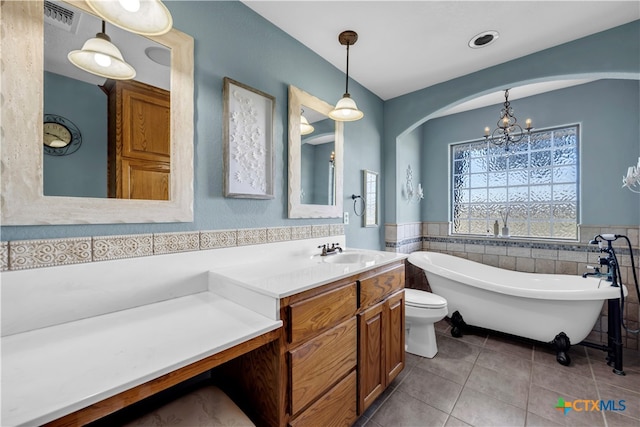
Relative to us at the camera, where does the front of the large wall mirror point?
facing the viewer and to the right of the viewer

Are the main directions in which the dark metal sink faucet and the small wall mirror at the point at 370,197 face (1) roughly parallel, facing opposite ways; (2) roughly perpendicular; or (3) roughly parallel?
roughly parallel

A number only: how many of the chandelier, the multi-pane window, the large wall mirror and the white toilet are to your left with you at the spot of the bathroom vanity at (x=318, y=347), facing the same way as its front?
3

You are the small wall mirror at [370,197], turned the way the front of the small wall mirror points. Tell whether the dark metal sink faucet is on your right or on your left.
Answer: on your right

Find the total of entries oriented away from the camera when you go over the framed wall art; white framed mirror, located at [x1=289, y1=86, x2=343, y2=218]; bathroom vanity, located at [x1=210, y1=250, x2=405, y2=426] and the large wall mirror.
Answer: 0

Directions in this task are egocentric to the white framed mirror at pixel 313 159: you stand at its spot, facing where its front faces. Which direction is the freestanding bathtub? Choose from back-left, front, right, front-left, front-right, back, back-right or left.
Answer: front-left

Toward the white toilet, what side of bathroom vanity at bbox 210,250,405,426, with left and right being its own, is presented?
left

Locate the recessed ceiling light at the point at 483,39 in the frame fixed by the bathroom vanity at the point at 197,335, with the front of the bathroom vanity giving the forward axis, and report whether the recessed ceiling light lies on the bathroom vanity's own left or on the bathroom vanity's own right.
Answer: on the bathroom vanity's own left

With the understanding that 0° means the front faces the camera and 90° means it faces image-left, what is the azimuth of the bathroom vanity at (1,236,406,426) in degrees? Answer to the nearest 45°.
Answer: approximately 315°
